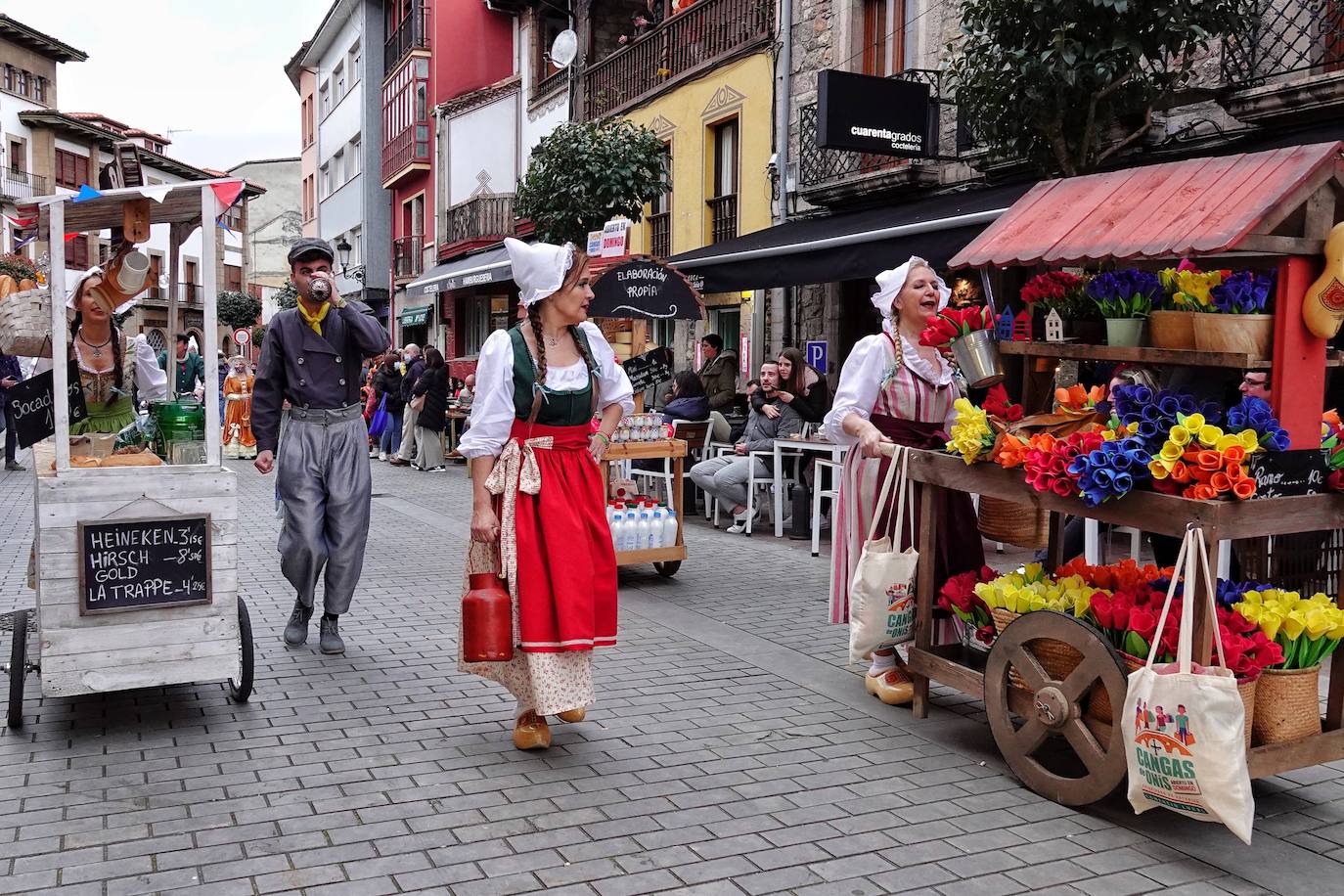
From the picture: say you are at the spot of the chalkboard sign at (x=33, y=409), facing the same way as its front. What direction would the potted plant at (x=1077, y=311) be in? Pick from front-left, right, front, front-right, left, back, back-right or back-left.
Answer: front-left

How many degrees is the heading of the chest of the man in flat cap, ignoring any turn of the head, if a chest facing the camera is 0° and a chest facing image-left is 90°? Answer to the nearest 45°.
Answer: approximately 0°

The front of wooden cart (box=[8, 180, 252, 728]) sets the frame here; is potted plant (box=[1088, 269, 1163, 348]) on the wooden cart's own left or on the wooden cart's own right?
on the wooden cart's own left

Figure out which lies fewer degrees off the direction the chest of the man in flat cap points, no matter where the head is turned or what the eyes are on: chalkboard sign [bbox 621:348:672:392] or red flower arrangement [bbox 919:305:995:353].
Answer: the red flower arrangement

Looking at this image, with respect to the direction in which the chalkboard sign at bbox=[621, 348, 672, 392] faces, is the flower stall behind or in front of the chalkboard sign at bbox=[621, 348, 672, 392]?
in front

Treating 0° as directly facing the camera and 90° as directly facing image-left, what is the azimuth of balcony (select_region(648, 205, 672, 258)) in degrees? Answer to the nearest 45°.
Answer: approximately 45°

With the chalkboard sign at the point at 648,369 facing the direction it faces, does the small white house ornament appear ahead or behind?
ahead

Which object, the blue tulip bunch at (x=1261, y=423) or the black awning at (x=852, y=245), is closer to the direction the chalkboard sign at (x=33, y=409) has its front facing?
the blue tulip bunch

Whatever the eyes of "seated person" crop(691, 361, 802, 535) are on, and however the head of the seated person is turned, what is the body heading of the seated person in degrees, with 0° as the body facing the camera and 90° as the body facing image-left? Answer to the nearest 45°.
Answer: approximately 45°

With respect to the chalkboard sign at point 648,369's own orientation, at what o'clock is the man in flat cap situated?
The man in flat cap is roughly at 1 o'clock from the chalkboard sign.

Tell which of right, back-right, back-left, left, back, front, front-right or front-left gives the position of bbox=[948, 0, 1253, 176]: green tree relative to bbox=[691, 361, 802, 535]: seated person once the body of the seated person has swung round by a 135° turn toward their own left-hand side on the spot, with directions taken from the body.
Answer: front-right
